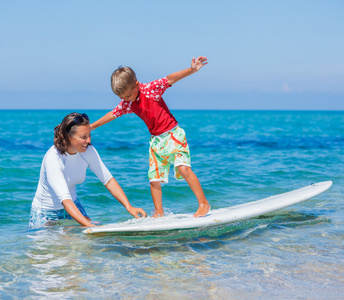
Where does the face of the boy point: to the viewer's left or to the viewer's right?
to the viewer's left

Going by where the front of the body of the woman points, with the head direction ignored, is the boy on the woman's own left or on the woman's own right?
on the woman's own left

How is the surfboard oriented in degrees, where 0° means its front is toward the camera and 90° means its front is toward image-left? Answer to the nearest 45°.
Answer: approximately 270°

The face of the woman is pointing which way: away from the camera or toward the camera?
toward the camera
